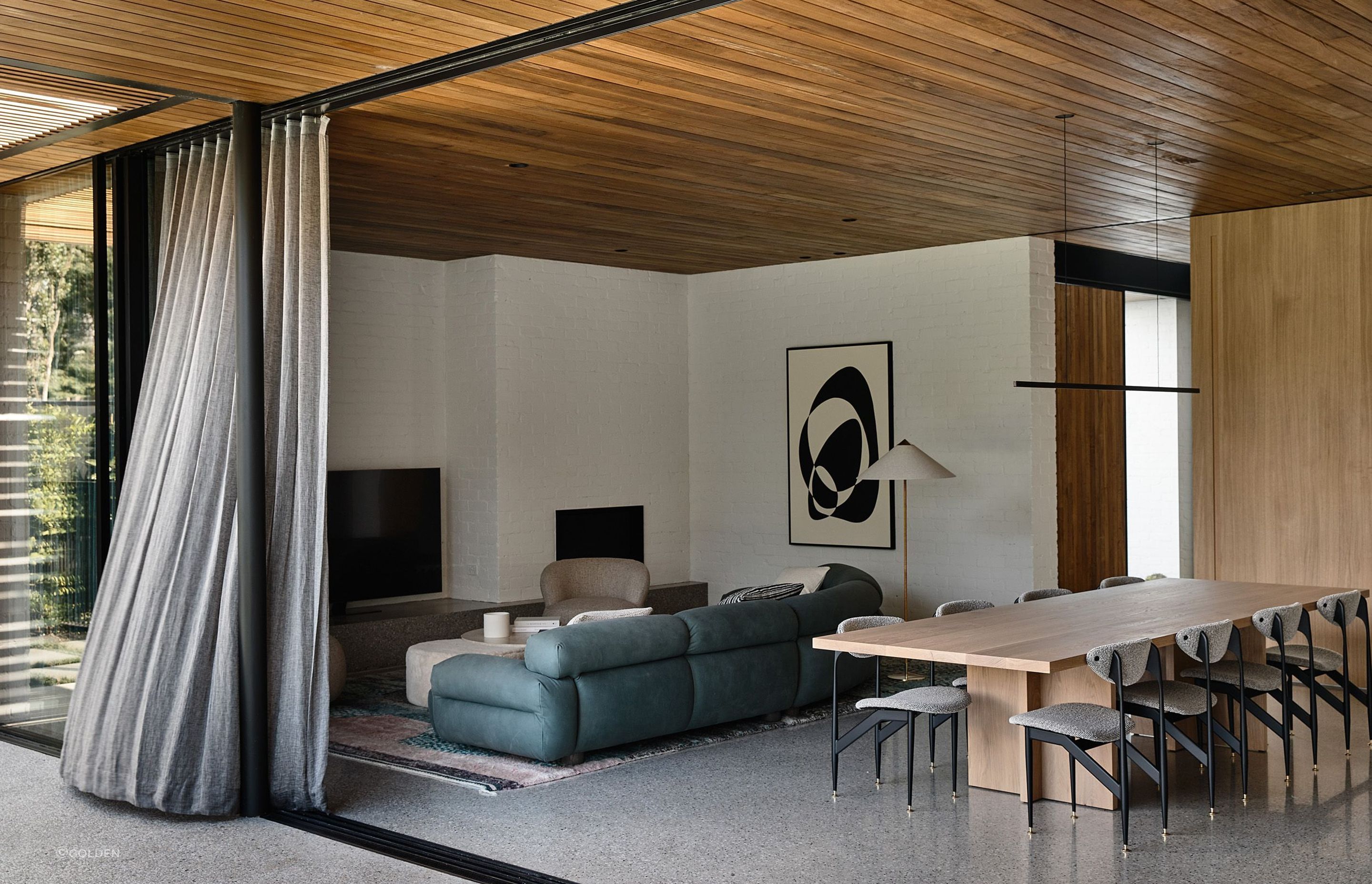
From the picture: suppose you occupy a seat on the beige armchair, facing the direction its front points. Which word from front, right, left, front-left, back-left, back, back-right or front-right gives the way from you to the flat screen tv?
right

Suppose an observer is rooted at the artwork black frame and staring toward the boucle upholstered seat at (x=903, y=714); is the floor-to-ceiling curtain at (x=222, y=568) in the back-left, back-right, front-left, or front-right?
front-right

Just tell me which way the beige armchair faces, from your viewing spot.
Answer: facing the viewer

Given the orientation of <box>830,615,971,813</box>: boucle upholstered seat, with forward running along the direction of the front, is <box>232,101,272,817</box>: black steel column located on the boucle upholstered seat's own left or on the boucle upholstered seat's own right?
on the boucle upholstered seat's own right

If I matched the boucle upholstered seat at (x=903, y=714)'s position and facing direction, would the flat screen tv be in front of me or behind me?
behind

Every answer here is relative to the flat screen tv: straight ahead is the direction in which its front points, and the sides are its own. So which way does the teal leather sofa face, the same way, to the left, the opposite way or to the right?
the opposite way

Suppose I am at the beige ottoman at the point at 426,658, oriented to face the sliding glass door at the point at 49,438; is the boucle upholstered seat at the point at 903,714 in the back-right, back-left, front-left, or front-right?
back-left

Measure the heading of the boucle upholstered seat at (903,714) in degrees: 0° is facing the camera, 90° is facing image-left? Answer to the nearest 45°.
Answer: approximately 315°

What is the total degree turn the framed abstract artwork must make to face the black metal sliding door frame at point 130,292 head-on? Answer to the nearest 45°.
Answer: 0° — it already faces it

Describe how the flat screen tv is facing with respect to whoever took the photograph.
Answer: facing the viewer and to the right of the viewer

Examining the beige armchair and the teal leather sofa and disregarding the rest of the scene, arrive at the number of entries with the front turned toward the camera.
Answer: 1

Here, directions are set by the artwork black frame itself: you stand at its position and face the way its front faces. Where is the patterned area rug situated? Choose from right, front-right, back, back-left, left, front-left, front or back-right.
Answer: front

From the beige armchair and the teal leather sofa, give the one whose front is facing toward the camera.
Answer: the beige armchair

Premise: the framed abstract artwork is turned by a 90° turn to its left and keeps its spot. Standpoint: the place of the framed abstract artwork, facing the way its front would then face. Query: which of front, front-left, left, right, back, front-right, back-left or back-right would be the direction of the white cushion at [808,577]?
front-right

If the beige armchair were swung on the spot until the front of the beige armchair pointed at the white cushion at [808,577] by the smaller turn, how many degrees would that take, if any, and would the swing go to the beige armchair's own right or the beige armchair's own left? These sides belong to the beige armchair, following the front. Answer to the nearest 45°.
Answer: approximately 45° to the beige armchair's own left

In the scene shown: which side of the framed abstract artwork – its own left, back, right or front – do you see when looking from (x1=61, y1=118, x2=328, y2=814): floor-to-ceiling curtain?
front

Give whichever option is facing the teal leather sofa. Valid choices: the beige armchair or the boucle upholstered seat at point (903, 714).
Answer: the beige armchair

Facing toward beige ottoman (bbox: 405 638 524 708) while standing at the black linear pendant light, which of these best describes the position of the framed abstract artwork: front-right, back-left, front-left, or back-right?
front-right

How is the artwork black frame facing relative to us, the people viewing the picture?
facing the viewer and to the left of the viewer
